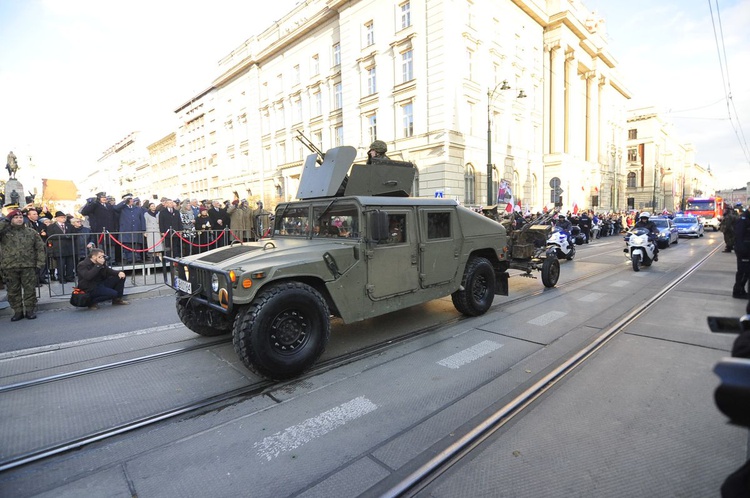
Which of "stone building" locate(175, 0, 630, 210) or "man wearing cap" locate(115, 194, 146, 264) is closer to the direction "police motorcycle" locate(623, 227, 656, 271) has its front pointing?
the man wearing cap

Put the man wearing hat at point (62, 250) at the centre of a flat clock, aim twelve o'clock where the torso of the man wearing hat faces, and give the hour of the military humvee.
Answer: The military humvee is roughly at 11 o'clock from the man wearing hat.

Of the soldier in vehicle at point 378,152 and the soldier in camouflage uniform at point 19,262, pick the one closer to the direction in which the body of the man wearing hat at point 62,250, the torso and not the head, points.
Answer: the soldier in vehicle

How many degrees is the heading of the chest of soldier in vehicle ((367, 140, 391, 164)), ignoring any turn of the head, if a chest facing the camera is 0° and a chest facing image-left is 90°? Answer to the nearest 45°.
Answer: approximately 45°

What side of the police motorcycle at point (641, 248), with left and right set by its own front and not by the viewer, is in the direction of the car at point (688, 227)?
back

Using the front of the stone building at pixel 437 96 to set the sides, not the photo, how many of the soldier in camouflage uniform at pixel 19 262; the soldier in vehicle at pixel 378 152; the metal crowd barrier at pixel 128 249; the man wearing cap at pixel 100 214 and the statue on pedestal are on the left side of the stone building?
0

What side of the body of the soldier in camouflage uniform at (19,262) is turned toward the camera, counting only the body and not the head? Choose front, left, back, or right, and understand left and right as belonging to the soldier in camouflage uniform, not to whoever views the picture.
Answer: front

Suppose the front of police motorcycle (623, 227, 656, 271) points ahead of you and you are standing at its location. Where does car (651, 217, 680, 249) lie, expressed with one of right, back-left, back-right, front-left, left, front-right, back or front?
back

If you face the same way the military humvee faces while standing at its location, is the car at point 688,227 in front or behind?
behind

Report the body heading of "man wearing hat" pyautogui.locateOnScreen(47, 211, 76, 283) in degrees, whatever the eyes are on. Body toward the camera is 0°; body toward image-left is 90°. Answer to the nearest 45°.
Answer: approximately 315°

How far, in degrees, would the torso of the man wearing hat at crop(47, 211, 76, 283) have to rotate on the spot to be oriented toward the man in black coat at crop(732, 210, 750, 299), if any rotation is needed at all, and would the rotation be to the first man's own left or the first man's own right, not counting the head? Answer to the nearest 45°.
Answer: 0° — they already face them

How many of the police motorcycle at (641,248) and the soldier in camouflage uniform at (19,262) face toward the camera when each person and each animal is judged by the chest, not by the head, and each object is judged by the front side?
2

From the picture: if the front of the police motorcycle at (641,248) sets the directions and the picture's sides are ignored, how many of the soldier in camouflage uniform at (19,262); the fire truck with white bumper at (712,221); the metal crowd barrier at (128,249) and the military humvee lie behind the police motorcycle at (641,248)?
1

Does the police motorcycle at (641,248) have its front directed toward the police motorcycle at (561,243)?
no

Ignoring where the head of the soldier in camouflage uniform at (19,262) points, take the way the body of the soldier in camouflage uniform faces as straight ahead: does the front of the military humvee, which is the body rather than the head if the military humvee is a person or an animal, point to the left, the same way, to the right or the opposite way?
to the right

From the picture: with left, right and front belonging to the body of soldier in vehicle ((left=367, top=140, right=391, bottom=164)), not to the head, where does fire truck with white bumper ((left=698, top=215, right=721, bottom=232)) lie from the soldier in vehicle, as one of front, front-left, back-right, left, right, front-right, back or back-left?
back
